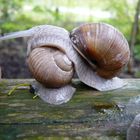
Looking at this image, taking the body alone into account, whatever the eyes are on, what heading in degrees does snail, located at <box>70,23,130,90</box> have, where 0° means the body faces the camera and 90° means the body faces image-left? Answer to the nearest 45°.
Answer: approximately 90°
